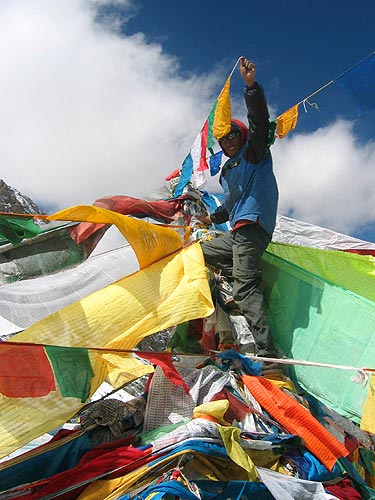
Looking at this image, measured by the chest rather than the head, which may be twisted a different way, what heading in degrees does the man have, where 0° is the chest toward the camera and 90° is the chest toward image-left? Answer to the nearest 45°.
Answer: approximately 45°

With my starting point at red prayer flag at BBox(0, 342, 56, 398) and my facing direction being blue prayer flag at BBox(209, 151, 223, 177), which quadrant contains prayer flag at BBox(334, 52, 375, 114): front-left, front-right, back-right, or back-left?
front-right

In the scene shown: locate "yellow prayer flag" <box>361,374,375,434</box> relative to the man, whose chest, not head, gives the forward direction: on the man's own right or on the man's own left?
on the man's own left

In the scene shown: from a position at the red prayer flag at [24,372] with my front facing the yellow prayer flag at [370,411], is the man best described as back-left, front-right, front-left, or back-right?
front-left
